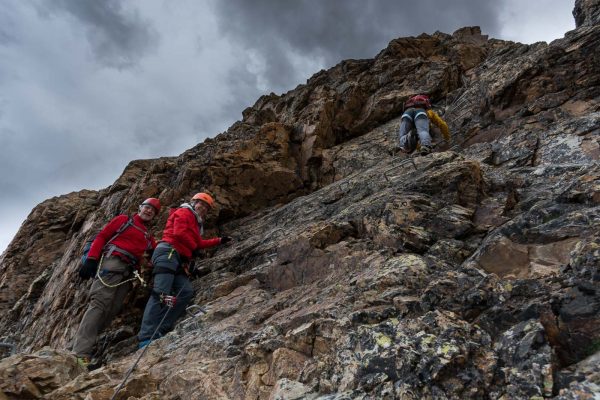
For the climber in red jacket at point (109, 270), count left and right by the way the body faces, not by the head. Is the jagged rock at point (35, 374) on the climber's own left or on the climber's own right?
on the climber's own right

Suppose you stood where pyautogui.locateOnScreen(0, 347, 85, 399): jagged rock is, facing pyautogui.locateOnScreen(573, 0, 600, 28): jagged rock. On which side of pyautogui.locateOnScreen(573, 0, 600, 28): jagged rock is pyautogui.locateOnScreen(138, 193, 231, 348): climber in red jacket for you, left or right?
left

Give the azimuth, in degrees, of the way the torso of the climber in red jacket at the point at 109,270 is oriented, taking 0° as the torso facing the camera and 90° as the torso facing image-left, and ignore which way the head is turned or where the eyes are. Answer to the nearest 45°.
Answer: approximately 315°
